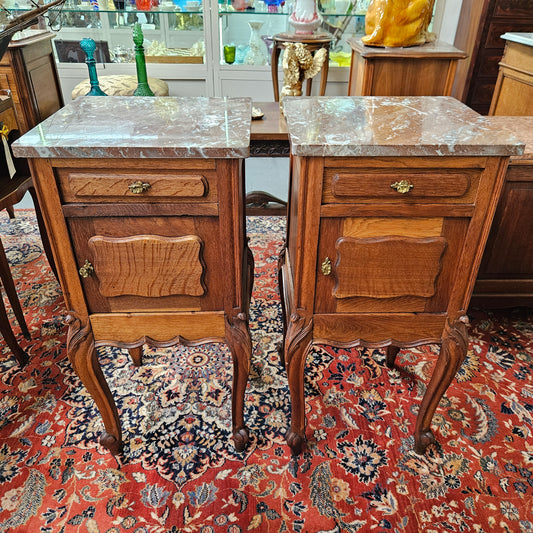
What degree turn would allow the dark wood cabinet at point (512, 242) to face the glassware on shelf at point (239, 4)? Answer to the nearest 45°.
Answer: approximately 135° to its right

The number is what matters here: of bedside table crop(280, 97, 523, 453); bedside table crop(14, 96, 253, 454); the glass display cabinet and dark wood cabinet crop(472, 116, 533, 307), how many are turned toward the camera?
4

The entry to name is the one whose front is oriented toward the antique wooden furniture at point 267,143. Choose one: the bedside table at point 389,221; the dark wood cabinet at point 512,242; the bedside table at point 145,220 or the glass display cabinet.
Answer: the glass display cabinet

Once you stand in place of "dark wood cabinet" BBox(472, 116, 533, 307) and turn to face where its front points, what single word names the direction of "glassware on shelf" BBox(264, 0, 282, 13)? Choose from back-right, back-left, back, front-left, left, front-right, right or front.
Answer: back-right

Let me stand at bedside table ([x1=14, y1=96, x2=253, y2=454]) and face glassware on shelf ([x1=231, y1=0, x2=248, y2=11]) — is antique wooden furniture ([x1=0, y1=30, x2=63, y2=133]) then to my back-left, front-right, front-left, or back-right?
front-left

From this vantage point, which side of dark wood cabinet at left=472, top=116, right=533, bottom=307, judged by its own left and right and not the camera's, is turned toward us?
front

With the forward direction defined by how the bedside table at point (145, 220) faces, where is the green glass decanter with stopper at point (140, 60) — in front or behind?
behind

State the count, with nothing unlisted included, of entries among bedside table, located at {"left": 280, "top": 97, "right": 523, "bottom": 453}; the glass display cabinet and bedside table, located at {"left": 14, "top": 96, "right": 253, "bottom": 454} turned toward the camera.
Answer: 3

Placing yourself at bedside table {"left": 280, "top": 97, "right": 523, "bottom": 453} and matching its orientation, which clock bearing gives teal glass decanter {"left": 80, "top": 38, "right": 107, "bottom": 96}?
The teal glass decanter is roughly at 4 o'clock from the bedside table.

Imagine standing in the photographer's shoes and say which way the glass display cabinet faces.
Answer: facing the viewer

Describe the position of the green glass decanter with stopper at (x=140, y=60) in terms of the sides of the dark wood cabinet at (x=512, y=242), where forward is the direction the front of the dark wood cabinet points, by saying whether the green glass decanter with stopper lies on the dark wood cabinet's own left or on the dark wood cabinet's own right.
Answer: on the dark wood cabinet's own right

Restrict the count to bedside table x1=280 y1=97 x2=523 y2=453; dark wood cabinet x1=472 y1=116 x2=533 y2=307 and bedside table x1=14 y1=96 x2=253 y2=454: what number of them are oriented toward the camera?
3

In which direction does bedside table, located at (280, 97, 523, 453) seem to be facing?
toward the camera

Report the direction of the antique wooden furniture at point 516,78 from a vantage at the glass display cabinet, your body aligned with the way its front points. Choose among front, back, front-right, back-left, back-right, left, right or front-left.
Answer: front-left

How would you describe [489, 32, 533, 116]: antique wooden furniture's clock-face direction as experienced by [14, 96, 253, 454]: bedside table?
The antique wooden furniture is roughly at 8 o'clock from the bedside table.

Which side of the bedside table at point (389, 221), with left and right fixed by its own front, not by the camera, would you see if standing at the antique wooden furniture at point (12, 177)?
right
